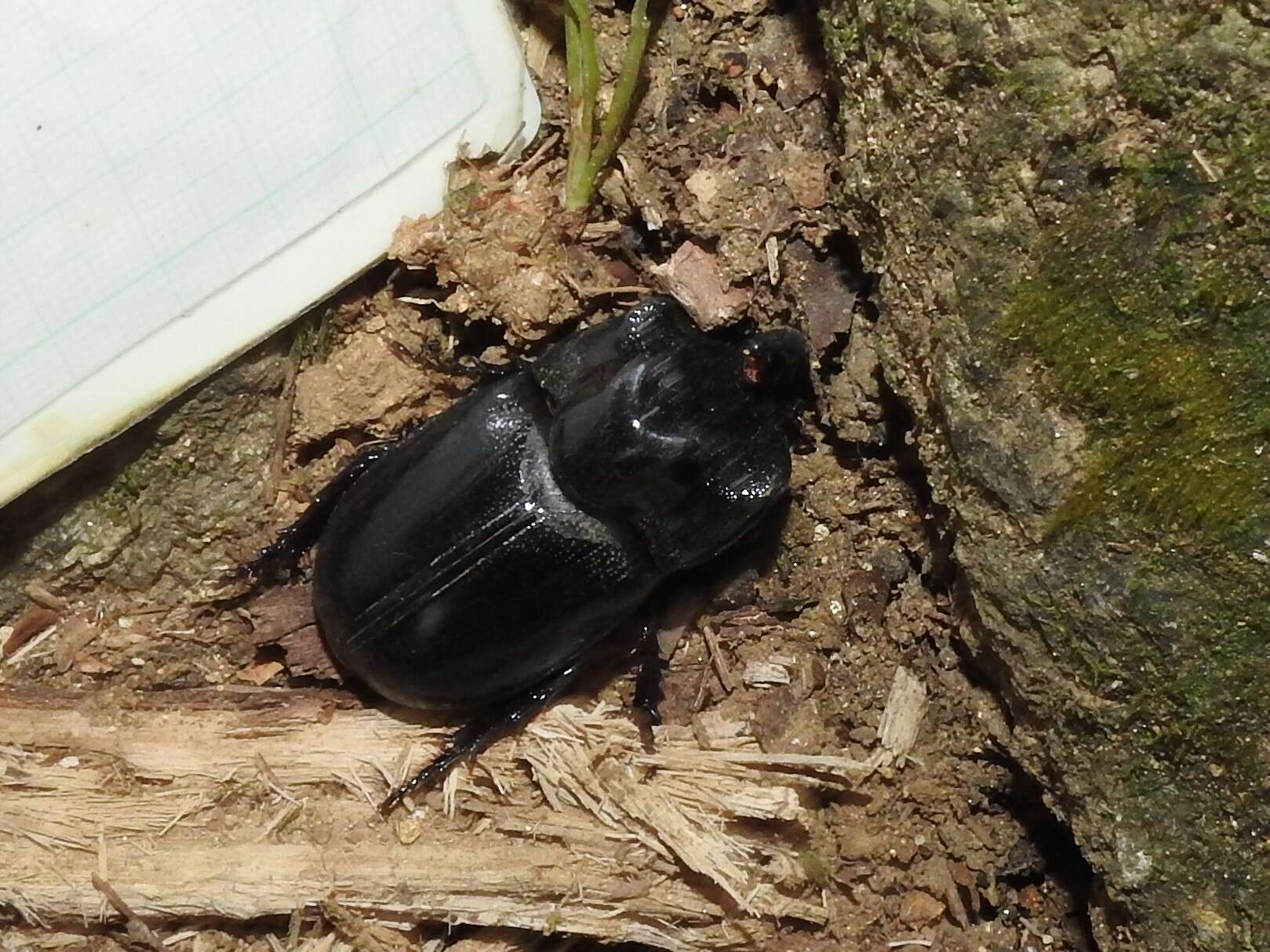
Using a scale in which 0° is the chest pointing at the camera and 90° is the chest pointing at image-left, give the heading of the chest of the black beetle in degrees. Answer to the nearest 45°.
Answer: approximately 225°

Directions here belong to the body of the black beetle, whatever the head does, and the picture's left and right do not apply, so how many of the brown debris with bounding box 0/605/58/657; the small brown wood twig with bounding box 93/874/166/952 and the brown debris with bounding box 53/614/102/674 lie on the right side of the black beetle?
0

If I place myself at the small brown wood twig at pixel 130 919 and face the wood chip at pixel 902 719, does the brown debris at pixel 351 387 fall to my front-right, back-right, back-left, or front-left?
front-left

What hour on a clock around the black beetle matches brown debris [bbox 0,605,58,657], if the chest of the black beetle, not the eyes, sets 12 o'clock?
The brown debris is roughly at 8 o'clock from the black beetle.

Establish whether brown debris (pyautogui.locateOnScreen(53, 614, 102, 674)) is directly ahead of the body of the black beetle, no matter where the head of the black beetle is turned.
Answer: no
